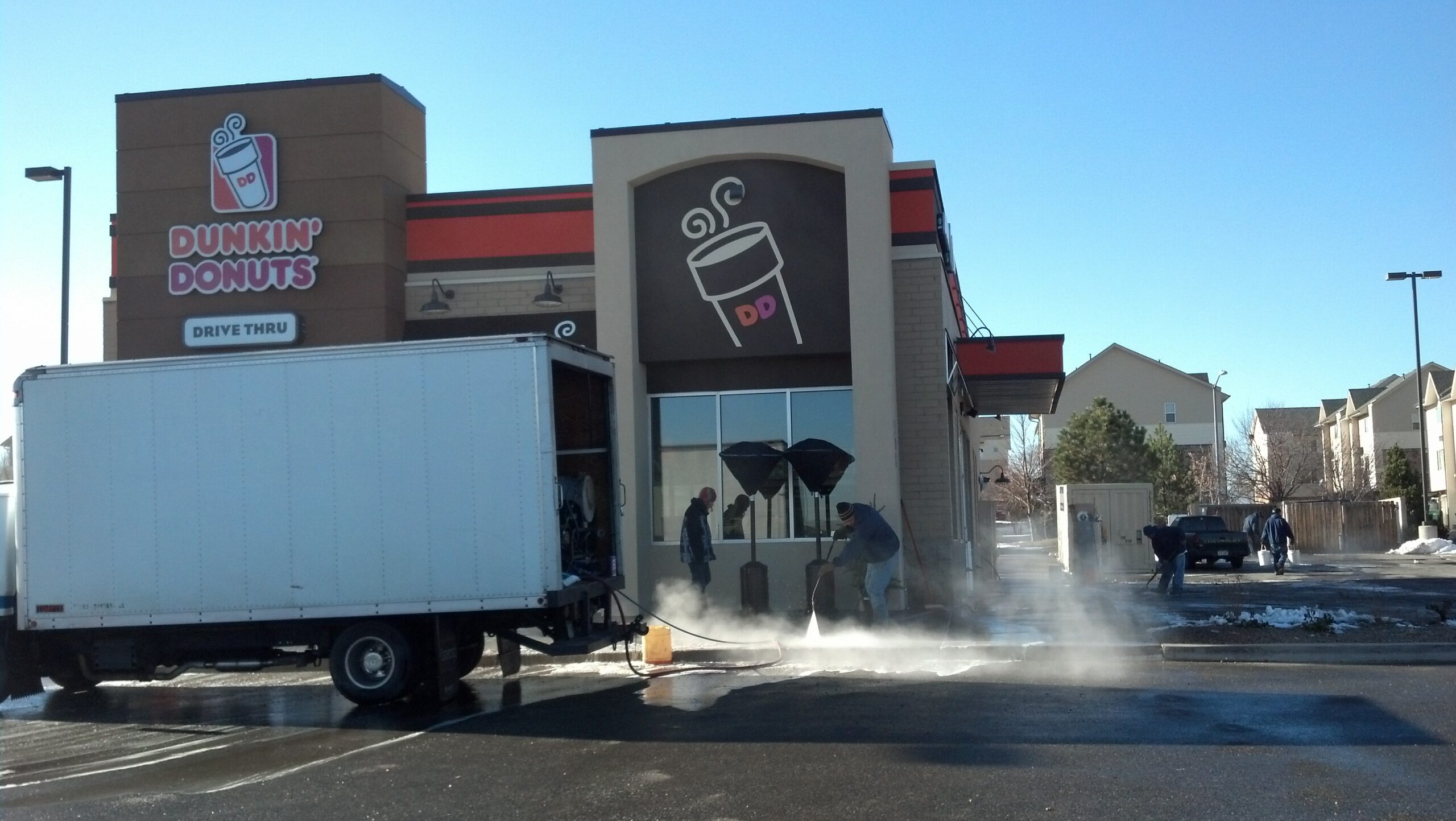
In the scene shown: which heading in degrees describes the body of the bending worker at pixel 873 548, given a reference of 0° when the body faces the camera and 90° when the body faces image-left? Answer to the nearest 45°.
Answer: approximately 90°

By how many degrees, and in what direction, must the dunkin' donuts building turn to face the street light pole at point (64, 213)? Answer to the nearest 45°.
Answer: approximately 90° to its right

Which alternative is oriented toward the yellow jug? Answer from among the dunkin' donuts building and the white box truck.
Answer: the dunkin' donuts building

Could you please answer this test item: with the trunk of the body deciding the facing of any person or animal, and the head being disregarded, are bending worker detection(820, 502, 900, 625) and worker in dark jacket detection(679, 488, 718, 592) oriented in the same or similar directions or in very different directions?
very different directions

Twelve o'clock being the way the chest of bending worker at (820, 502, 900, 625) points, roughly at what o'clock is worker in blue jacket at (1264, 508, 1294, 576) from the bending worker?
The worker in blue jacket is roughly at 4 o'clock from the bending worker.

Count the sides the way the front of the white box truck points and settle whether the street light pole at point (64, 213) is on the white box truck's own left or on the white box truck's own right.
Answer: on the white box truck's own right

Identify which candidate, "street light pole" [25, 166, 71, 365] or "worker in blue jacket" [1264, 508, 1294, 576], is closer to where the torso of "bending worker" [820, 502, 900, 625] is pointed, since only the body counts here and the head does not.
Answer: the street light pole

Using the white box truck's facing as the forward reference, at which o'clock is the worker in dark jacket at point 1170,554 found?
The worker in dark jacket is roughly at 5 o'clock from the white box truck.

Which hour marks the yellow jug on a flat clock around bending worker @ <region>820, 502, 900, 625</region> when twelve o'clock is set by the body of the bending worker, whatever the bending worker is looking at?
The yellow jug is roughly at 11 o'clock from the bending worker.

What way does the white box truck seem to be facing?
to the viewer's left

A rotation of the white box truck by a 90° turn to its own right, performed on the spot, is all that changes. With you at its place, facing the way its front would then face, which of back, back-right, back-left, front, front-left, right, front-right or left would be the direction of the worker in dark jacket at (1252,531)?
front-right

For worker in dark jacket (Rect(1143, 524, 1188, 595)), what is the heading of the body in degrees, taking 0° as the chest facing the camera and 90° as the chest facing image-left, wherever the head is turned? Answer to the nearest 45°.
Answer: approximately 90°
